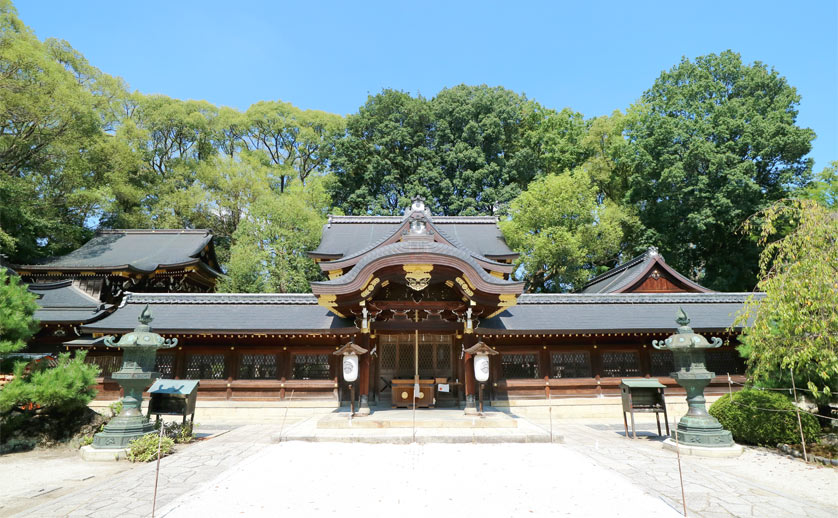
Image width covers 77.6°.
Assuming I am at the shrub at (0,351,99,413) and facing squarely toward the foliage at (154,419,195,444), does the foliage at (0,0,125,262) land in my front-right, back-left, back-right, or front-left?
back-left

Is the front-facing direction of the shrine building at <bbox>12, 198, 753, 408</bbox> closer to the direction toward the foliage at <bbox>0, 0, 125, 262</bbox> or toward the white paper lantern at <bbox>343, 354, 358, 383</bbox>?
the white paper lantern

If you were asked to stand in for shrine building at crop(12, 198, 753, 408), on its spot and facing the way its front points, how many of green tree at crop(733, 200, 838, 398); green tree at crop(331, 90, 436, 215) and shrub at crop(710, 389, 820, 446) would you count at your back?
1

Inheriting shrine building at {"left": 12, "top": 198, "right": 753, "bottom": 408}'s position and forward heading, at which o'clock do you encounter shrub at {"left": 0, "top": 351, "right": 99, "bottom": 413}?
The shrub is roughly at 2 o'clock from the shrine building.

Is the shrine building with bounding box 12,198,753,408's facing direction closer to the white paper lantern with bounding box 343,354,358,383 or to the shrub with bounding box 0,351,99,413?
the white paper lantern

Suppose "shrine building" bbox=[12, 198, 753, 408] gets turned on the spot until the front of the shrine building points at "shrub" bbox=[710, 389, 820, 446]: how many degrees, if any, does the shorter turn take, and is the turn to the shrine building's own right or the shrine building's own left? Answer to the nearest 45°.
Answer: approximately 45° to the shrine building's own left

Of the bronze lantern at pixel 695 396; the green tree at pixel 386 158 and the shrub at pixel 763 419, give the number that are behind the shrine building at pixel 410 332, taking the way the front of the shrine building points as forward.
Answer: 1

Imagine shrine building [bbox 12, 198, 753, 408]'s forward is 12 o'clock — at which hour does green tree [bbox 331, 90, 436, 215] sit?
The green tree is roughly at 6 o'clock from the shrine building.

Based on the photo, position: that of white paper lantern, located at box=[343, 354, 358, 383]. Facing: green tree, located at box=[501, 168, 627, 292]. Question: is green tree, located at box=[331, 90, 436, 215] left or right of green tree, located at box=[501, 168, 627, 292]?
left

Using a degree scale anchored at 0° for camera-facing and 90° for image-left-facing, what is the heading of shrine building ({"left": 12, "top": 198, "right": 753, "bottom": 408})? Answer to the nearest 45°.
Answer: approximately 0°
